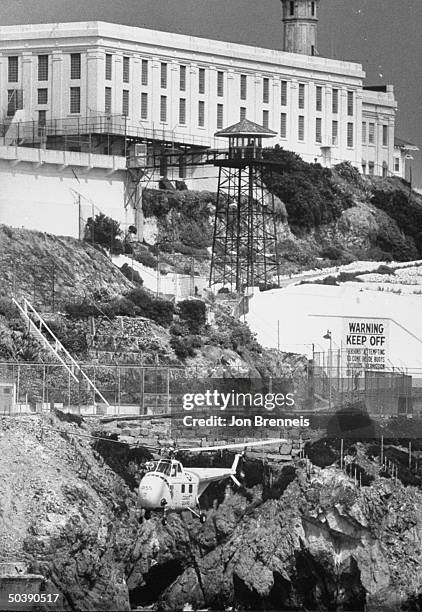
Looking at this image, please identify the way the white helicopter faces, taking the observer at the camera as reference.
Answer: facing the viewer and to the left of the viewer
